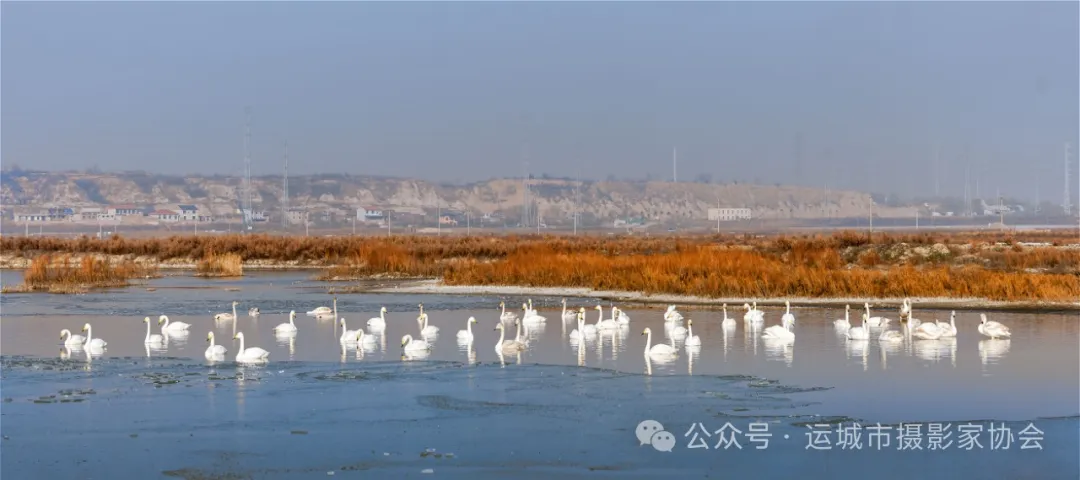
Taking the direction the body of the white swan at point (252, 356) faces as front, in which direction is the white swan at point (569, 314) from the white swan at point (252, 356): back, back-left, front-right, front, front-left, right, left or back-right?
back-right

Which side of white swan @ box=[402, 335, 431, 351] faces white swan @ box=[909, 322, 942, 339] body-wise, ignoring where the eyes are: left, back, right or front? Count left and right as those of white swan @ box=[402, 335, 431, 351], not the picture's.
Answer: back

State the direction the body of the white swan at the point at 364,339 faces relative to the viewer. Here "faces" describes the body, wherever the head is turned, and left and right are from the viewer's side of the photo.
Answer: facing to the left of the viewer

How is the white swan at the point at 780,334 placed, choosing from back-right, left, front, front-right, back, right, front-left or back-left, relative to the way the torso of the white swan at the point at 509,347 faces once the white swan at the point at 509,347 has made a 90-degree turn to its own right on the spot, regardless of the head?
right

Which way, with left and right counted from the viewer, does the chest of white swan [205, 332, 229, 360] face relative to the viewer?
facing to the left of the viewer

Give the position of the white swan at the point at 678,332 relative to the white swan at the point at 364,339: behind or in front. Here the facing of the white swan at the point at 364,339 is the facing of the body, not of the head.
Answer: behind

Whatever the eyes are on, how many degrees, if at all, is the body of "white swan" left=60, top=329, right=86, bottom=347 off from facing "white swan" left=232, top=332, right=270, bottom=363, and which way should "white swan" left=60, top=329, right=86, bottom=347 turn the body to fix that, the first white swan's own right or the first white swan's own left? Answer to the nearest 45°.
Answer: approximately 135° to the first white swan's own left

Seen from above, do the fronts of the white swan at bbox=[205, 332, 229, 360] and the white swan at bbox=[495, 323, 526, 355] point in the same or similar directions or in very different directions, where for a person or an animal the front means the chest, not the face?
same or similar directions

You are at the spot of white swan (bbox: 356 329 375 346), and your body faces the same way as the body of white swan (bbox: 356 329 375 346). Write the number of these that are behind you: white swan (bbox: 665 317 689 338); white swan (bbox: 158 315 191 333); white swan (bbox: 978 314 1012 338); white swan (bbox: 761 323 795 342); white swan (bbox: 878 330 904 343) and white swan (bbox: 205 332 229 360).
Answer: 4

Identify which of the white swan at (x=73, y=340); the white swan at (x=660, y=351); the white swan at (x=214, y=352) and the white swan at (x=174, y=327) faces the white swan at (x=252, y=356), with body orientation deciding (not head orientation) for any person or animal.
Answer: the white swan at (x=660, y=351)

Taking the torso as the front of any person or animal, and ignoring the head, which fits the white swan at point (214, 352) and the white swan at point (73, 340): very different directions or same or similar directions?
same or similar directions

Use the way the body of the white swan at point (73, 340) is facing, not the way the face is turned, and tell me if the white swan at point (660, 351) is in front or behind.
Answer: behind

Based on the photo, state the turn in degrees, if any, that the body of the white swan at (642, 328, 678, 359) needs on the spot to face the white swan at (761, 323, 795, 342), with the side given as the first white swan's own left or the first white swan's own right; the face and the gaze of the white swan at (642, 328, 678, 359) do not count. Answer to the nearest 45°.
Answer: approximately 135° to the first white swan's own right

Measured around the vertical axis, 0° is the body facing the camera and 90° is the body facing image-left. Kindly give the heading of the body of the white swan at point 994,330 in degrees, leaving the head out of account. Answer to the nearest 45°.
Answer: approximately 90°

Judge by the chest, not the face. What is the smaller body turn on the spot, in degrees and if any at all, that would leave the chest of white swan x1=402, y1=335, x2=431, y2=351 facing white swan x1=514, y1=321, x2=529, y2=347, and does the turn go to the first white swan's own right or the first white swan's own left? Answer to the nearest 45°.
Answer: approximately 135° to the first white swan's own right

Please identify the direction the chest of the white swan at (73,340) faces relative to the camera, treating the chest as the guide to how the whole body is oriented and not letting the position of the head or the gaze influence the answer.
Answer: to the viewer's left
